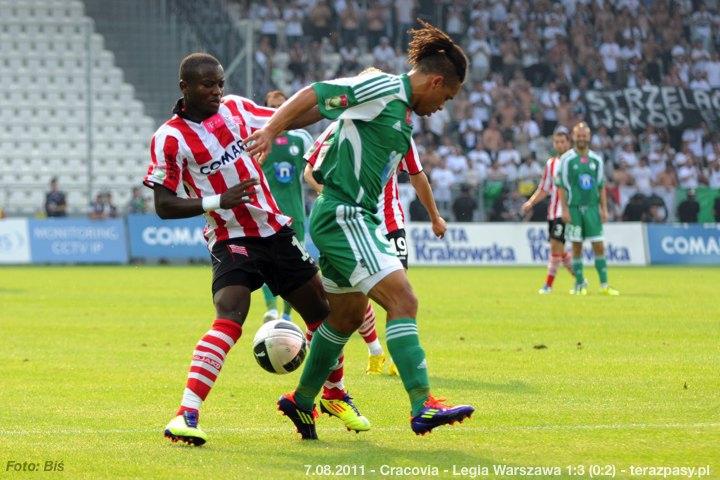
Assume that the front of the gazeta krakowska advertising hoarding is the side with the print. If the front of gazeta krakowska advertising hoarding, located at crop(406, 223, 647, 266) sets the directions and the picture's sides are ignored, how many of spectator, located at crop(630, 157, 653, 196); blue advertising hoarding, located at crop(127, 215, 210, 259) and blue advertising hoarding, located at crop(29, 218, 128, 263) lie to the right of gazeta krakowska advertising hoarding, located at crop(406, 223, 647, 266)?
2

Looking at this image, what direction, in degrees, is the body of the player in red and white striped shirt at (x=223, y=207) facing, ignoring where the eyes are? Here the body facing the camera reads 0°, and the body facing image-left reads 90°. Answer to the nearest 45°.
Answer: approximately 315°

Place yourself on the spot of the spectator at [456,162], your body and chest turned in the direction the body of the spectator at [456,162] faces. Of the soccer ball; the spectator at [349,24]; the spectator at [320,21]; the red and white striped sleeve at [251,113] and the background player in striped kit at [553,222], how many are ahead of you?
3

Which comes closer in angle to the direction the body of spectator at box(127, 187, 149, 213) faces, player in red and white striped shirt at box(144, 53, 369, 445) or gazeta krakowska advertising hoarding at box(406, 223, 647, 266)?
the player in red and white striped shirt

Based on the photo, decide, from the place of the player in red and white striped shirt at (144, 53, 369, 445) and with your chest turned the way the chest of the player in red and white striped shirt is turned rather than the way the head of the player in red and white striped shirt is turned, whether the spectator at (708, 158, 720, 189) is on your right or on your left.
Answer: on your left

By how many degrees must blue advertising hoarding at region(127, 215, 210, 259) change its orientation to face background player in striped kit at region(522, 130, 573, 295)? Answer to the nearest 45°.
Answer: approximately 45° to its left

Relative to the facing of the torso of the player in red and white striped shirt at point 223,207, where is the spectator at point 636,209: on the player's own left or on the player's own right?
on the player's own left
